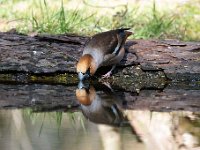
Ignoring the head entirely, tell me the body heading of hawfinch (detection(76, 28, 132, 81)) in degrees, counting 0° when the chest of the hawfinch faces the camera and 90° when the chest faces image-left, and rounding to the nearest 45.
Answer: approximately 45°
